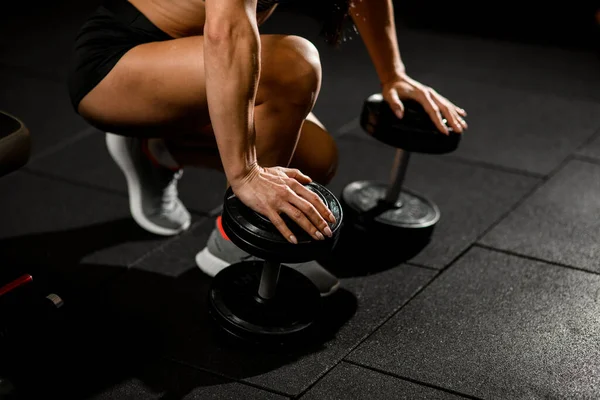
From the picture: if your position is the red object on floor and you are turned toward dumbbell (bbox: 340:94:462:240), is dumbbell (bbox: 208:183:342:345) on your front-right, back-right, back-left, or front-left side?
front-right

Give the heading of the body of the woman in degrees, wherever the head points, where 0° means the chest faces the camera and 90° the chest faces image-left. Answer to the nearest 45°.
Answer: approximately 315°
